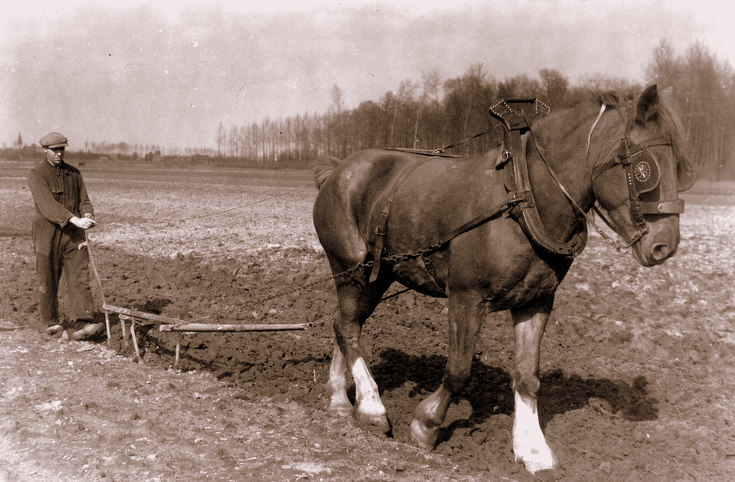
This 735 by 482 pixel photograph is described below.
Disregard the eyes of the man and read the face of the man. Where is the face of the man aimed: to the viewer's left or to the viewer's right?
to the viewer's right

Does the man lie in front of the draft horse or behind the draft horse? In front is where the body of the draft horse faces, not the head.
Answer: behind

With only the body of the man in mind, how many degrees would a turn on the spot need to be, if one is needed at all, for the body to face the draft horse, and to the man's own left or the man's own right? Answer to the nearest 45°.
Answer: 0° — they already face it

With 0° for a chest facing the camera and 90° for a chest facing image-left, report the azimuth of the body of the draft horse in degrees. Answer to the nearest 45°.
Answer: approximately 315°
